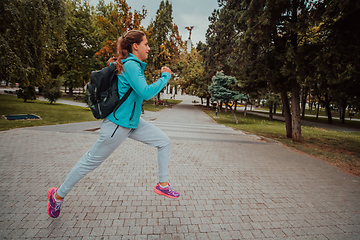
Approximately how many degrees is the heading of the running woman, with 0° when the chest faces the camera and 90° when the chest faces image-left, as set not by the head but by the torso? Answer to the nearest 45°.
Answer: approximately 270°

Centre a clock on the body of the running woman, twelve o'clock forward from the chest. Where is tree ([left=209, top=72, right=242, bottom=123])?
The tree is roughly at 10 o'clock from the running woman.

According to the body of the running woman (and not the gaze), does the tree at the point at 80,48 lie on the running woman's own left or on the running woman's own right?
on the running woman's own left

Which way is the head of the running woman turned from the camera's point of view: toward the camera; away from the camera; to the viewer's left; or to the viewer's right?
to the viewer's right

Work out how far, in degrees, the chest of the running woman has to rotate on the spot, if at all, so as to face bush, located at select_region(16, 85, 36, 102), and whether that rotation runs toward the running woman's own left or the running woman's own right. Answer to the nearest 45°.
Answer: approximately 90° to the running woman's own left
